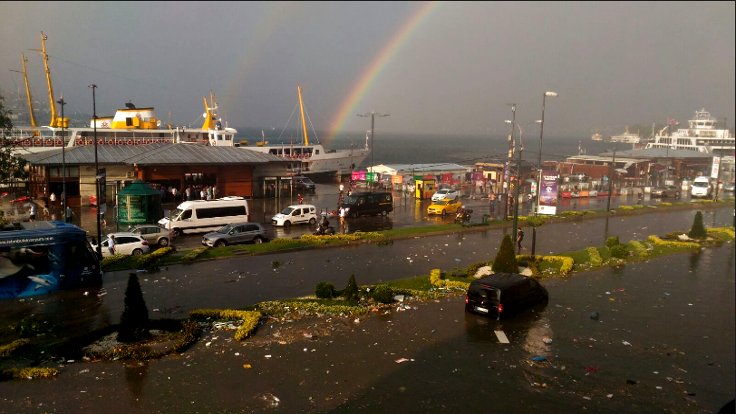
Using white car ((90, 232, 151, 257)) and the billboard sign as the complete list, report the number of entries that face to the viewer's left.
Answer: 1

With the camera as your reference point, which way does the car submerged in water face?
facing away from the viewer and to the right of the viewer

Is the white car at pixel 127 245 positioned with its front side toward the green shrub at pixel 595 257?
no

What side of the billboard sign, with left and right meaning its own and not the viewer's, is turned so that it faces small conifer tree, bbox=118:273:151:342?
front

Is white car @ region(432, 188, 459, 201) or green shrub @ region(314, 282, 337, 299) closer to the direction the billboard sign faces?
the green shrub

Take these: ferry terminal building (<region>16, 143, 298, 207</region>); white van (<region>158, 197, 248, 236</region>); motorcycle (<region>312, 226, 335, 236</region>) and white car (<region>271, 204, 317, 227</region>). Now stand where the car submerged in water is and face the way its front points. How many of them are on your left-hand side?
4

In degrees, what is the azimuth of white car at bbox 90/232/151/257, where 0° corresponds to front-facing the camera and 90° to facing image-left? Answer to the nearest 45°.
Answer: approximately 90°

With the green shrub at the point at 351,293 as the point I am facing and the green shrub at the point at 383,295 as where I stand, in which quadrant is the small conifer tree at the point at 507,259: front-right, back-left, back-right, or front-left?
back-right

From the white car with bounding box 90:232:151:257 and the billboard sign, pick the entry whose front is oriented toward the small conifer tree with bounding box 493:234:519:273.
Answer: the billboard sign

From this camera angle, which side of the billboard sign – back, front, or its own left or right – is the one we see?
front

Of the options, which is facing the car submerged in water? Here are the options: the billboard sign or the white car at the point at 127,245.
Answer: the billboard sign

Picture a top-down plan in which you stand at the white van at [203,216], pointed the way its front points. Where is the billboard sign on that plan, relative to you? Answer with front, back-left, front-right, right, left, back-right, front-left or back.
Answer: back-left

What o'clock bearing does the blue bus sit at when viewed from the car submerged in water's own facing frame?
The blue bus is roughly at 7 o'clock from the car submerged in water.

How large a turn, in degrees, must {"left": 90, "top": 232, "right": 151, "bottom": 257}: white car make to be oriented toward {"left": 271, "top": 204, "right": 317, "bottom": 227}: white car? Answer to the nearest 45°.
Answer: approximately 135° to its right

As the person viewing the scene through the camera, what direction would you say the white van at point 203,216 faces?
facing the viewer and to the left of the viewer

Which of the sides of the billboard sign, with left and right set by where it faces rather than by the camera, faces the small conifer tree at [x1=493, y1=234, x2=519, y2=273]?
front
